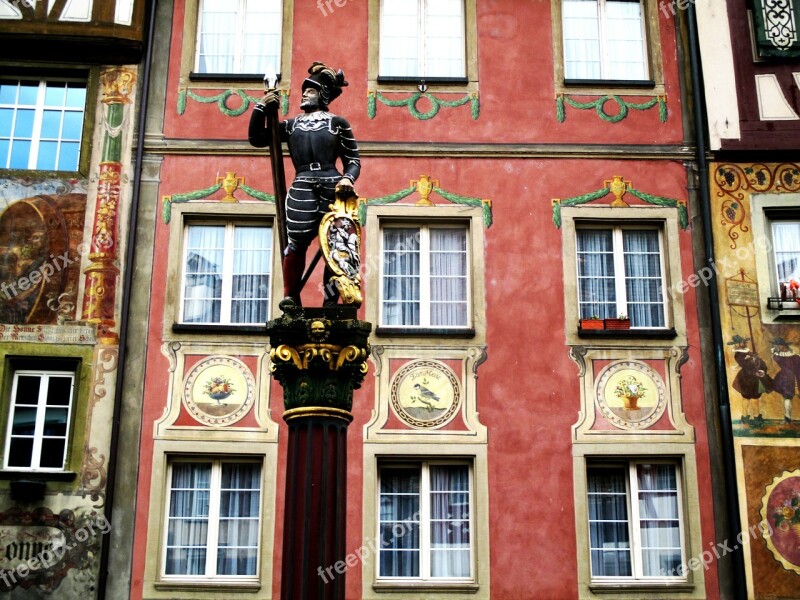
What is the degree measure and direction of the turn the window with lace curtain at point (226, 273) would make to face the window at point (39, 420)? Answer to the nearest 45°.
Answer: approximately 90° to its right

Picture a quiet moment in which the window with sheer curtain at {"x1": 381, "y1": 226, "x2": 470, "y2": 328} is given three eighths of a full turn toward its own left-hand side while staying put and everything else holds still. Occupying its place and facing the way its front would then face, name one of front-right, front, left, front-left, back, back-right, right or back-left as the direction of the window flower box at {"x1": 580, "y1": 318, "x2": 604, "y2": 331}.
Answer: front-right

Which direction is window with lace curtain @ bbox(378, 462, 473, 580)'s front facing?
toward the camera

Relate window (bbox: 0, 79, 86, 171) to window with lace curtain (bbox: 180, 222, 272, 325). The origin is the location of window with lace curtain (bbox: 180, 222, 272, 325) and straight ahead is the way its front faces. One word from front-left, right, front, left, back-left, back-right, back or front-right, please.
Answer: right

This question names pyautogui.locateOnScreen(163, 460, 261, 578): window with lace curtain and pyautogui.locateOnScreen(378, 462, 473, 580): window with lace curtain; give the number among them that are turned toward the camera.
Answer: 2

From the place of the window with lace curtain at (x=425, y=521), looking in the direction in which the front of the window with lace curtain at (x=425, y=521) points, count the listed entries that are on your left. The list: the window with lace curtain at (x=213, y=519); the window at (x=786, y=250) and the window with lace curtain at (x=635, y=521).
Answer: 2

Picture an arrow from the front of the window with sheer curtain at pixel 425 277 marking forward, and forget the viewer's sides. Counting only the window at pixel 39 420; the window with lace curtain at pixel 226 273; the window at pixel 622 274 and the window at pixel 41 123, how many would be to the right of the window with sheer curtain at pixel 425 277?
3

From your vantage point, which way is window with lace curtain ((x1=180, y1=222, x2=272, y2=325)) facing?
toward the camera

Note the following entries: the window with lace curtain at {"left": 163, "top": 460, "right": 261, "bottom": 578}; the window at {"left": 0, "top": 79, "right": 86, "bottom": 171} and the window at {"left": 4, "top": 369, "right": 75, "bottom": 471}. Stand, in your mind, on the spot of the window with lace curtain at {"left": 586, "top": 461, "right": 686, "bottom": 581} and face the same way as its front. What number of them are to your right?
3

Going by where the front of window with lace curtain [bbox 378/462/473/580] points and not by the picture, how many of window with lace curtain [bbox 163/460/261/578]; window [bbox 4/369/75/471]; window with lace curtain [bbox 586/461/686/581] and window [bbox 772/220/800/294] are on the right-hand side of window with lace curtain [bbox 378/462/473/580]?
2

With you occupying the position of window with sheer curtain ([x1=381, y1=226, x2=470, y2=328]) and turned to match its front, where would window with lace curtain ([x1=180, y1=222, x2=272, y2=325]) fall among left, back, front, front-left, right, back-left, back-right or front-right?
right

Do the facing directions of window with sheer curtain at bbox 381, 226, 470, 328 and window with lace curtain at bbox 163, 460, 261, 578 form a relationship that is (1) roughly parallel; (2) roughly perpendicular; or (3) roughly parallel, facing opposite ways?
roughly parallel

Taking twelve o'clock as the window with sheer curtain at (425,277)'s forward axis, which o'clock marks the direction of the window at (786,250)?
The window is roughly at 9 o'clock from the window with sheer curtain.
